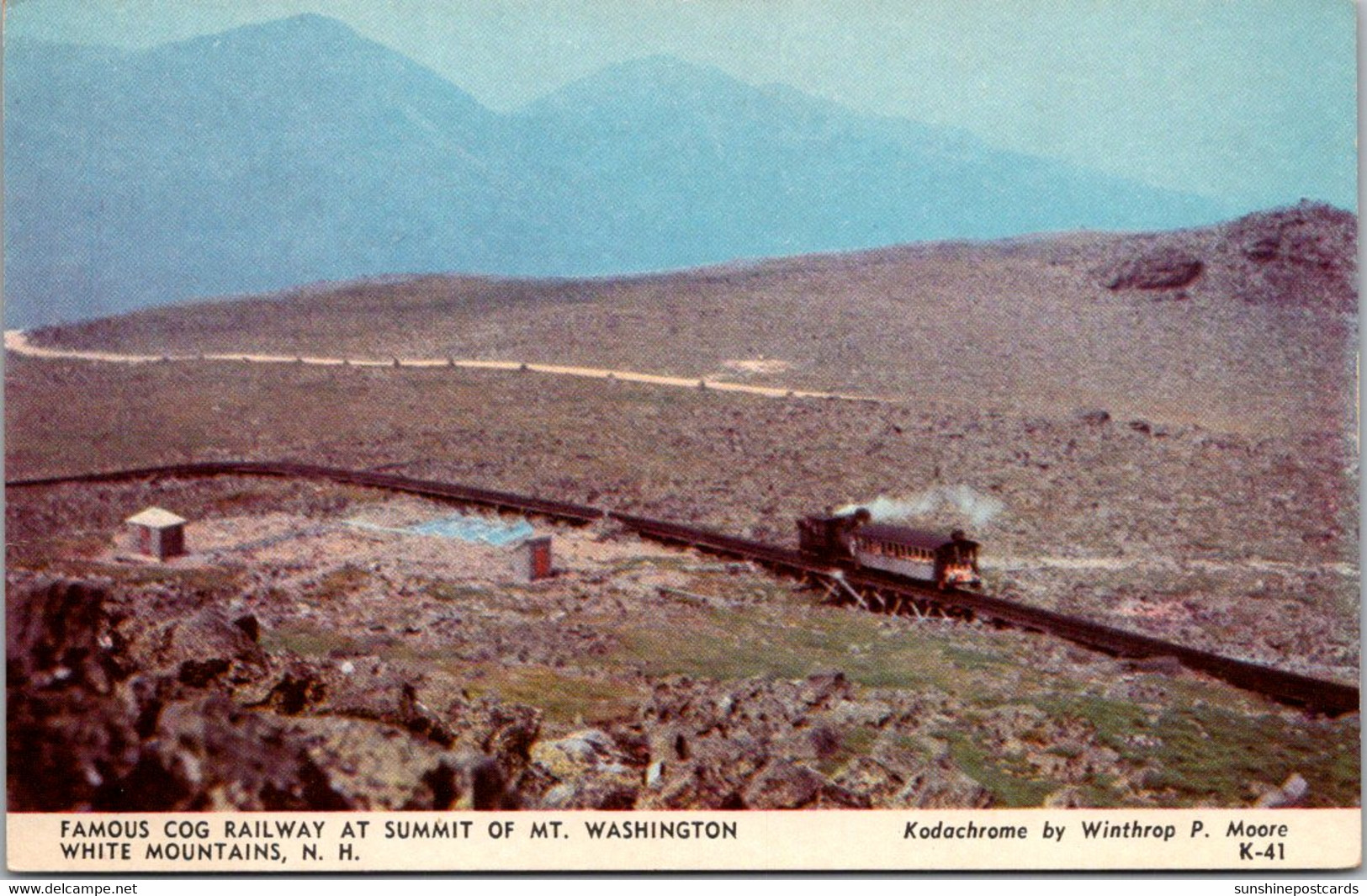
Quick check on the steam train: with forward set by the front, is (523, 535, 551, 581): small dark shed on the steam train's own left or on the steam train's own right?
on the steam train's own right

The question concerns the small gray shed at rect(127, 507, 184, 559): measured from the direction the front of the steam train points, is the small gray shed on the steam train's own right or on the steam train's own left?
on the steam train's own right

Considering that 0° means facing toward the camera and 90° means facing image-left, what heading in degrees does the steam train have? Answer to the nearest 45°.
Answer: approximately 315°
